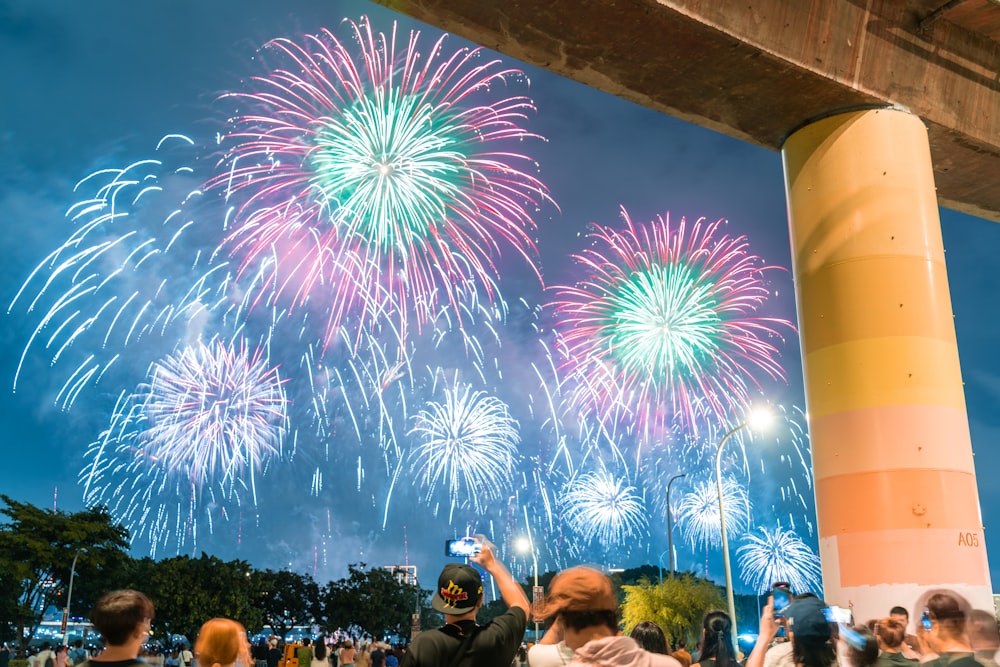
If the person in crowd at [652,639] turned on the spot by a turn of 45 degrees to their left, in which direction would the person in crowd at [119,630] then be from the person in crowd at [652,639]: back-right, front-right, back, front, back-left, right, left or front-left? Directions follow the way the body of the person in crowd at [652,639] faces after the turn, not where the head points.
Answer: left

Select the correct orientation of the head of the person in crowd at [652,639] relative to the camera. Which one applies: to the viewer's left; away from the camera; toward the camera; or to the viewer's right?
away from the camera

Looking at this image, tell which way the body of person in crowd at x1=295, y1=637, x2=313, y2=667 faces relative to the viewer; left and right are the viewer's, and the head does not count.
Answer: facing away from the viewer

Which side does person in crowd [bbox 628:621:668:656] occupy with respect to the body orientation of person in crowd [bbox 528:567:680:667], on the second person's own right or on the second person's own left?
on the second person's own right

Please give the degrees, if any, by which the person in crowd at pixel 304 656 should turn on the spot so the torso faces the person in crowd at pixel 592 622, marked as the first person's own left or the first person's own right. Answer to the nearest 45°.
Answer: approximately 180°

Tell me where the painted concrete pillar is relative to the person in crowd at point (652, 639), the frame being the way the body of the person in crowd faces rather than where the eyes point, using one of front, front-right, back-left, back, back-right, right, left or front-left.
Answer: front-right

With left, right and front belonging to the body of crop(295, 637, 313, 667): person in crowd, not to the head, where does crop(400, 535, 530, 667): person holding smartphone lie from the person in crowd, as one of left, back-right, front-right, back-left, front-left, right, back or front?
back

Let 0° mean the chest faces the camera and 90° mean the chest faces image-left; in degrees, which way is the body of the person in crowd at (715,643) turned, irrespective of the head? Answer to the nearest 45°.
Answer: approximately 180°

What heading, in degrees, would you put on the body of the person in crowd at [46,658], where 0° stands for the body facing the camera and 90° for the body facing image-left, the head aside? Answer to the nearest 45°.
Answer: approximately 180°

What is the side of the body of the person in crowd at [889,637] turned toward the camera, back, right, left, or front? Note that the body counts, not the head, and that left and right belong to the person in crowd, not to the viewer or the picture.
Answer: back

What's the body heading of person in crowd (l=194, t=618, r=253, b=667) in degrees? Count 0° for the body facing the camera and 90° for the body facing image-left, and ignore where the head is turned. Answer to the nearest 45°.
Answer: approximately 180°

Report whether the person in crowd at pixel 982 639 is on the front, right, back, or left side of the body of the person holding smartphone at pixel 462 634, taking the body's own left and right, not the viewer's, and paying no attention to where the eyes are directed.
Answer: right

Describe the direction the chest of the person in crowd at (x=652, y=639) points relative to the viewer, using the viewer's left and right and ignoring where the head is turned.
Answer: facing away from the viewer

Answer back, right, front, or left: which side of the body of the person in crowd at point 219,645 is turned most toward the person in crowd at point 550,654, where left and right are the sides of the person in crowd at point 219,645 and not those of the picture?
right
